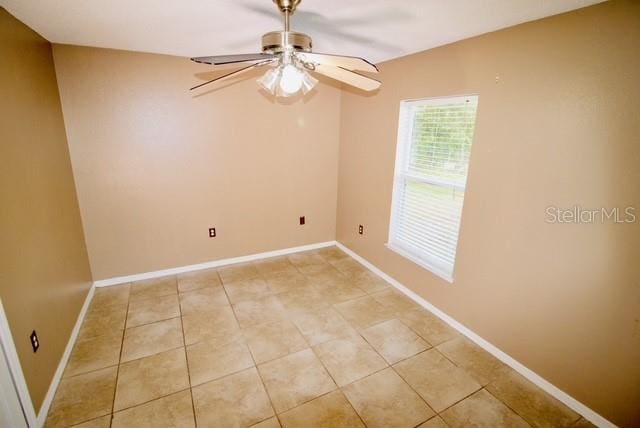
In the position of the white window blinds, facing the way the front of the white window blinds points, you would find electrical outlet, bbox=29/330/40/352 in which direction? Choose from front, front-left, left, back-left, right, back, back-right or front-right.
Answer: front

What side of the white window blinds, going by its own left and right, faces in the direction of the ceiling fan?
front

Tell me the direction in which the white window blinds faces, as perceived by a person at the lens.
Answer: facing the viewer and to the left of the viewer
